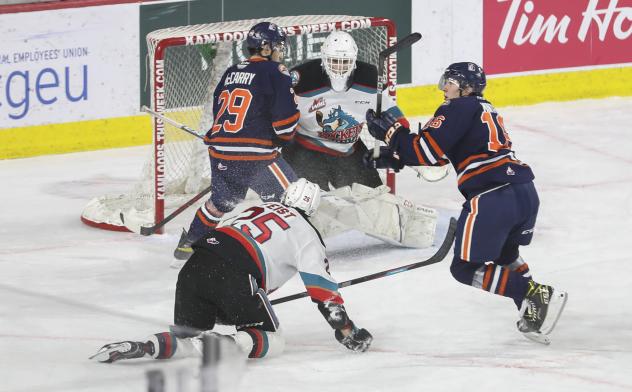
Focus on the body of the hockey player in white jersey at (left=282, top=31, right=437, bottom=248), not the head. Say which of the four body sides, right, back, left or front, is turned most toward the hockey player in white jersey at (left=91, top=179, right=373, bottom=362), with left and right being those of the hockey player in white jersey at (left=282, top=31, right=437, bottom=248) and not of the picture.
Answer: front

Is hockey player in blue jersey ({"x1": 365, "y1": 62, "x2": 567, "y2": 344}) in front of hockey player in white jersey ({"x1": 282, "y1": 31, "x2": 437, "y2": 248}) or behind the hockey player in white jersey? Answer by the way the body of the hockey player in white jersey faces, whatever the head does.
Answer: in front

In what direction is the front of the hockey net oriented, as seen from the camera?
facing the viewer and to the right of the viewer

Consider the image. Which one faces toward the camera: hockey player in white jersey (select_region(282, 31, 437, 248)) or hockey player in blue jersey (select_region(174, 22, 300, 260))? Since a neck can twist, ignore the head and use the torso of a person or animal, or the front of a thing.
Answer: the hockey player in white jersey

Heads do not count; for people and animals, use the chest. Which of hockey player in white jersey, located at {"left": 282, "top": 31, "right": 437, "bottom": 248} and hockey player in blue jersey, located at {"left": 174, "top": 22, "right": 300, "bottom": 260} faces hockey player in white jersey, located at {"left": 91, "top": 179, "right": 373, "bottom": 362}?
hockey player in white jersey, located at {"left": 282, "top": 31, "right": 437, "bottom": 248}

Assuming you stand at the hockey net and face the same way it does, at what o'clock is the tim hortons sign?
The tim hortons sign is roughly at 9 o'clock from the hockey net.

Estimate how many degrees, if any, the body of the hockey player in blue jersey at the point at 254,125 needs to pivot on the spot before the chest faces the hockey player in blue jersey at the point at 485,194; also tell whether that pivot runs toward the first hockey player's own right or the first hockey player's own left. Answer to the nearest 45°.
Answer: approximately 90° to the first hockey player's own right

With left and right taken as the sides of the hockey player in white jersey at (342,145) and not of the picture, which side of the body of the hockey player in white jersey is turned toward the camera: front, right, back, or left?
front

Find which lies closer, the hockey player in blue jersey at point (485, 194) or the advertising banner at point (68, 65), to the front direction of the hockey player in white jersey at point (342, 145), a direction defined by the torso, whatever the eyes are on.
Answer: the hockey player in blue jersey

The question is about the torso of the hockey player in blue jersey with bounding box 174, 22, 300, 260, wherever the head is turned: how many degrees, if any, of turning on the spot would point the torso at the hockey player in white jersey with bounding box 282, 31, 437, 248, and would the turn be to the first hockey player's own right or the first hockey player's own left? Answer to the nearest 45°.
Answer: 0° — they already face them

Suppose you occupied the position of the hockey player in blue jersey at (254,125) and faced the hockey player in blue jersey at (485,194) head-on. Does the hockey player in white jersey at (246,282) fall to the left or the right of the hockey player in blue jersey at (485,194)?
right

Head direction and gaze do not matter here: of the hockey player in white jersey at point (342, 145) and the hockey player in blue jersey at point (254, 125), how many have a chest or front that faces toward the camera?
1

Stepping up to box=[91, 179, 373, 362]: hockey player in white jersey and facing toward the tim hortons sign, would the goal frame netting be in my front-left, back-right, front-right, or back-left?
front-left

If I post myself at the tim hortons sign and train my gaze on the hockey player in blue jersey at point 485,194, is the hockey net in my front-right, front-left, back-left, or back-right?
front-right

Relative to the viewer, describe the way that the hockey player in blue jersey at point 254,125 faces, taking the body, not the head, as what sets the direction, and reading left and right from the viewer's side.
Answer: facing away from the viewer and to the right of the viewer

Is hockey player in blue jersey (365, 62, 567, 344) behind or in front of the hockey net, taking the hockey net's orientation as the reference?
in front

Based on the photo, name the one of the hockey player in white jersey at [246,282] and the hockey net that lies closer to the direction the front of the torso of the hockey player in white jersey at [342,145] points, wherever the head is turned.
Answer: the hockey player in white jersey

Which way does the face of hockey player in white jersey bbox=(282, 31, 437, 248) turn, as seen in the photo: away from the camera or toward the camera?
toward the camera

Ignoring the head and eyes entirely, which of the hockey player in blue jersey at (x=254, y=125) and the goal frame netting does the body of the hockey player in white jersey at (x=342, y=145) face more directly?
the hockey player in blue jersey

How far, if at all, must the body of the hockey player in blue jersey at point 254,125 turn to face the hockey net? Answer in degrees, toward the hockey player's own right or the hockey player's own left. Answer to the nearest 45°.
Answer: approximately 45° to the hockey player's own left
